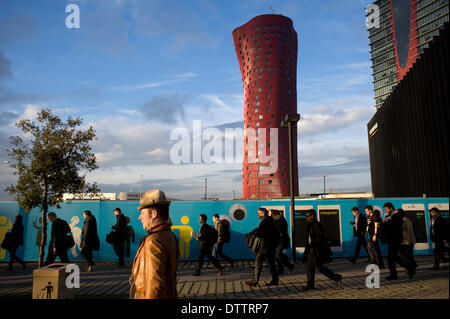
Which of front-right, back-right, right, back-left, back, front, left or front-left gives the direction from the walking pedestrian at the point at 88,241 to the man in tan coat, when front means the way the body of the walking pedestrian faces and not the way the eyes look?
left

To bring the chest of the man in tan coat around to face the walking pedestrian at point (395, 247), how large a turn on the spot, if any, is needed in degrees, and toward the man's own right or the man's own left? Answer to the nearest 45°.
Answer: approximately 135° to the man's own right

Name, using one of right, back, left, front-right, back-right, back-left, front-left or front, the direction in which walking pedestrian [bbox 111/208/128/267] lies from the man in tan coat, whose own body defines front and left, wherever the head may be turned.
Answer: right

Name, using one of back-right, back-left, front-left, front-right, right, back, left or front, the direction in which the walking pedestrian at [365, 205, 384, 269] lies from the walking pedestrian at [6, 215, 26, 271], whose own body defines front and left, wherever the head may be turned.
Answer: back-left

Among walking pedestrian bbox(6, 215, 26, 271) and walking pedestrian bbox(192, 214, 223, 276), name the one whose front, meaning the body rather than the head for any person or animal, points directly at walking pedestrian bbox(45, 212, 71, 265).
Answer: walking pedestrian bbox(192, 214, 223, 276)

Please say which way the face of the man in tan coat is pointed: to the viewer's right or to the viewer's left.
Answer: to the viewer's left

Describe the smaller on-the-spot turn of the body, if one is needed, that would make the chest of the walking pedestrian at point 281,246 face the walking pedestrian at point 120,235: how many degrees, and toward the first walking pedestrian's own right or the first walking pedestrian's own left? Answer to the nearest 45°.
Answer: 0° — they already face them

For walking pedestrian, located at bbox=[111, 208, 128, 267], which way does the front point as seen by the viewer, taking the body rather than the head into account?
to the viewer's left

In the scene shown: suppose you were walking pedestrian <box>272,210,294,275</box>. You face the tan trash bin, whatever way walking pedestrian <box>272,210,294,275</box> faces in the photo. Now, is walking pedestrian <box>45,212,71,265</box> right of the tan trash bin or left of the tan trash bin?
right

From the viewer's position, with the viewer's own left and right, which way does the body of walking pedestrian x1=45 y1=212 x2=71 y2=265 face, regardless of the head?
facing to the left of the viewer

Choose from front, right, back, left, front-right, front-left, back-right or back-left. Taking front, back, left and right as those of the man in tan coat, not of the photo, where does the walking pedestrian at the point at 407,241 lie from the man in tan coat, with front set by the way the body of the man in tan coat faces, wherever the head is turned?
back-right

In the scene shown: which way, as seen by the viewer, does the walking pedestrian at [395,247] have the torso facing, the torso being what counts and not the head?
to the viewer's left

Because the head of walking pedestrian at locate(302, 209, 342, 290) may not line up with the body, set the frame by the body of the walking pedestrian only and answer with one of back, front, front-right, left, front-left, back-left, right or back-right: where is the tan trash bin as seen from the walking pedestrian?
front-left
